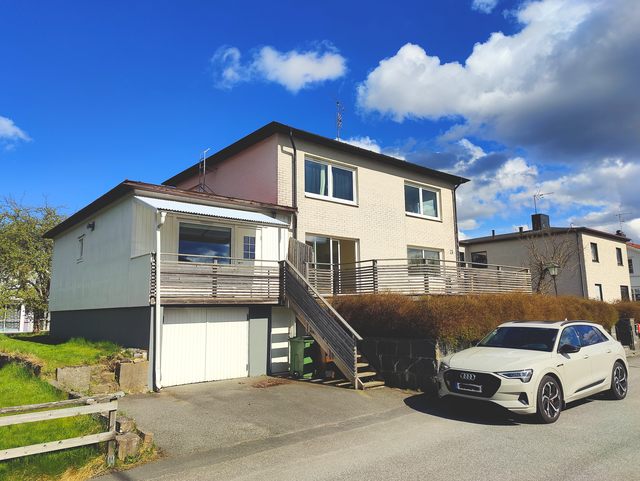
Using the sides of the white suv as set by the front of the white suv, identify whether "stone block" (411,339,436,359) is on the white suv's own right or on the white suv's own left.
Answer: on the white suv's own right

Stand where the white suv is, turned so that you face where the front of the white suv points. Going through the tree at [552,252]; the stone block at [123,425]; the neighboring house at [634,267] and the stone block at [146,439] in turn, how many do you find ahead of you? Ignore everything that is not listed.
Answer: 2

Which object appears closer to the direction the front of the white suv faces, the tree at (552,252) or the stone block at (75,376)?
the stone block

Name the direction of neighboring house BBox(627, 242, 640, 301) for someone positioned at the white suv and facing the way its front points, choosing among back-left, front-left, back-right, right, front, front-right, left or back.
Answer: back-right

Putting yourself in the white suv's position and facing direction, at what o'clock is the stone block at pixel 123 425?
The stone block is roughly at 12 o'clock from the white suv.

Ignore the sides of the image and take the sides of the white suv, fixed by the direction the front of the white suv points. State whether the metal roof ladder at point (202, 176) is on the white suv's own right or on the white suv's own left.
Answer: on the white suv's own right

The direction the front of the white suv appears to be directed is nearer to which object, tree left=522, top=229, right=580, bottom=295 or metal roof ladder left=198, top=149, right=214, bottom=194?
the metal roof ladder

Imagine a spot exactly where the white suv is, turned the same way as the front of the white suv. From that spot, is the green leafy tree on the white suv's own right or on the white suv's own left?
on the white suv's own right

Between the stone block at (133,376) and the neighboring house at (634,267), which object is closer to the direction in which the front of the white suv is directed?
the stone block

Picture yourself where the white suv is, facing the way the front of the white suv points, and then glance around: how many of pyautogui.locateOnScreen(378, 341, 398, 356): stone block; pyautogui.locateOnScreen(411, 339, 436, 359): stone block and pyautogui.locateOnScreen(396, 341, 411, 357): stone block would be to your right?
3

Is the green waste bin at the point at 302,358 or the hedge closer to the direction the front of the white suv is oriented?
the green waste bin

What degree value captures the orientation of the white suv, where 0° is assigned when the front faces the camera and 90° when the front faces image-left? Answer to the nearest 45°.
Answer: approximately 45°
